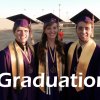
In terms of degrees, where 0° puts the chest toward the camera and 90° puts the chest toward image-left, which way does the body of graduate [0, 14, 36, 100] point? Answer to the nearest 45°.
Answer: approximately 315°

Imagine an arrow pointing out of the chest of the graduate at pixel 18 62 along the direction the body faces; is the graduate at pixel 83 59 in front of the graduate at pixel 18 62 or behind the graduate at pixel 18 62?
in front

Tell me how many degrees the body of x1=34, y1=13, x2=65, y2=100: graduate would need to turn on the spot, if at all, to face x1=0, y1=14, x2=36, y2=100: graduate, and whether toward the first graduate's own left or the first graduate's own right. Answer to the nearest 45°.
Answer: approximately 90° to the first graduate's own right

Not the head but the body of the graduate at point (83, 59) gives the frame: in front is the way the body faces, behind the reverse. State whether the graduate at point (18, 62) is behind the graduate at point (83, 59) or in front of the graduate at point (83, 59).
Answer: in front

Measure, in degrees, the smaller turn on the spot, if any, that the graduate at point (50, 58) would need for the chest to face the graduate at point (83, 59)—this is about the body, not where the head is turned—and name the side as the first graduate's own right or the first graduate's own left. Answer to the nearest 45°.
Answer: approximately 90° to the first graduate's own left

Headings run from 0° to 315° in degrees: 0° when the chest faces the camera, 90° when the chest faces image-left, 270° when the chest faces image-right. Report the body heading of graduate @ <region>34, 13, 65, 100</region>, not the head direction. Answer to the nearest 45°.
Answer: approximately 0°

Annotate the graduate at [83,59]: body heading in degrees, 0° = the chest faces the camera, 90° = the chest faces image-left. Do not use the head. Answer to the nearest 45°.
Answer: approximately 45°
